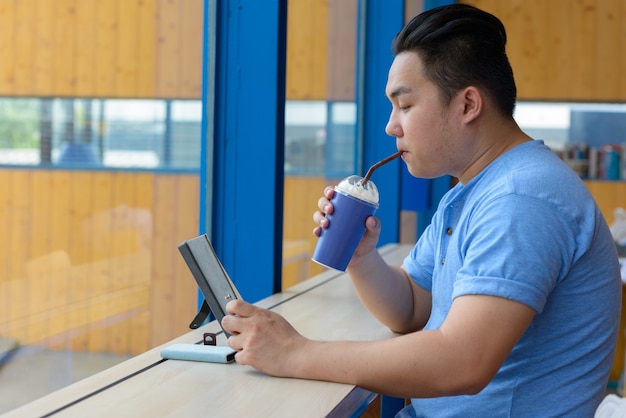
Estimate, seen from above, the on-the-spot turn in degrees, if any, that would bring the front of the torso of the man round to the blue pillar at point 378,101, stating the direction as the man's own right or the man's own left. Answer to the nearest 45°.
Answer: approximately 90° to the man's own right

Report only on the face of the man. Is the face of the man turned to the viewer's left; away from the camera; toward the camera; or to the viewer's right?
to the viewer's left

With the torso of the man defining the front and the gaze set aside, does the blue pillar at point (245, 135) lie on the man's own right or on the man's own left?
on the man's own right

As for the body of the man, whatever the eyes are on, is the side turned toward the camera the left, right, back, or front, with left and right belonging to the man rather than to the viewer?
left
